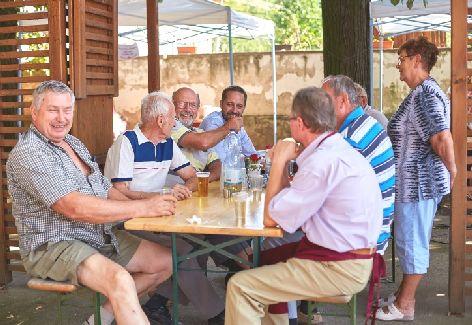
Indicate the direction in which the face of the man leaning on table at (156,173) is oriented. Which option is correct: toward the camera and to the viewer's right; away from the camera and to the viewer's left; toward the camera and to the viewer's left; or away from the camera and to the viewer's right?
away from the camera and to the viewer's right

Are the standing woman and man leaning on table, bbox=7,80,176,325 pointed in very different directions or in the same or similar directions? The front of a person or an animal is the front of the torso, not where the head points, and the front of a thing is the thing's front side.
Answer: very different directions

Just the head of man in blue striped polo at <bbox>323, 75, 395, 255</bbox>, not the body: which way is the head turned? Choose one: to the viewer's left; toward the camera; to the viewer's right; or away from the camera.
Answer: to the viewer's left

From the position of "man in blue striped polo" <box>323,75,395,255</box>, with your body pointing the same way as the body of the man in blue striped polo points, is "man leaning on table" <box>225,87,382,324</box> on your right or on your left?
on your left

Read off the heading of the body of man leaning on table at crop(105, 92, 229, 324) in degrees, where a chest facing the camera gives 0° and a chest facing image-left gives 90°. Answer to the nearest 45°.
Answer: approximately 315°

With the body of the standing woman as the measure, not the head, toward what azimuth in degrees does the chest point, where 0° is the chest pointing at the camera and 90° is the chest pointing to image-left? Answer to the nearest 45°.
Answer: approximately 90°

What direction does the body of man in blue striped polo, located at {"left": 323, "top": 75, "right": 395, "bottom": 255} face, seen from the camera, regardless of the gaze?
to the viewer's left
